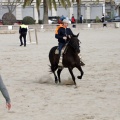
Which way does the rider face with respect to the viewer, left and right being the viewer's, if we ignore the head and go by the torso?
facing the viewer and to the right of the viewer
